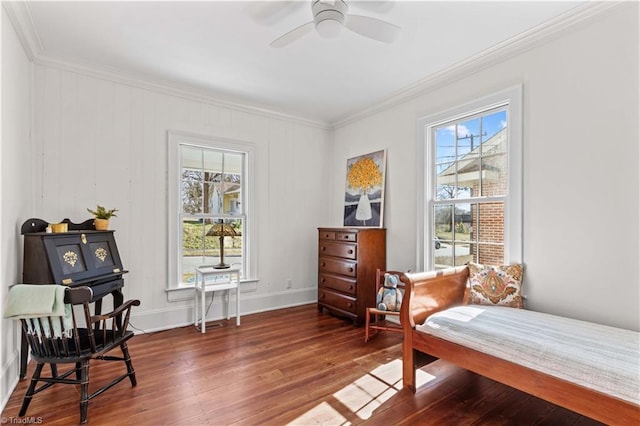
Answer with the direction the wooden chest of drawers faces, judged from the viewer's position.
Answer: facing the viewer and to the left of the viewer

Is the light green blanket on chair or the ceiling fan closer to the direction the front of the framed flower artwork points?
the light green blanket on chair

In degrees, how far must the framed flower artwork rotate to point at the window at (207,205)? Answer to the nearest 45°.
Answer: approximately 45° to its right

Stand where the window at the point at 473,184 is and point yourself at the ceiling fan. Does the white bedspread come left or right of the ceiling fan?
left

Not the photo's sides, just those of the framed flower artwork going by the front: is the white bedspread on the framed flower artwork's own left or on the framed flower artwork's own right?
on the framed flower artwork's own left

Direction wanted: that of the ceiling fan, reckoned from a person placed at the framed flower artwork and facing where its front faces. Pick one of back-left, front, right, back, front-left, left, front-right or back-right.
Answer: front-left

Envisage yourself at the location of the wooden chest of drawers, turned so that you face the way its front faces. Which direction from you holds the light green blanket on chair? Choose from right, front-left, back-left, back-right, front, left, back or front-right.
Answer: front

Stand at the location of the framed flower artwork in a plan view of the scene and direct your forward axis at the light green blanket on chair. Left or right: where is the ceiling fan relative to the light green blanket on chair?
left

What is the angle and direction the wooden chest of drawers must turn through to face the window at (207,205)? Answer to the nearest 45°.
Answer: approximately 45° to its right

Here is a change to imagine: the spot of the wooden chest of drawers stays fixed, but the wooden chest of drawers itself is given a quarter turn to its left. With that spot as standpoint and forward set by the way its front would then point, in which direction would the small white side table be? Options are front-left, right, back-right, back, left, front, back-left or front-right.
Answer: back-right

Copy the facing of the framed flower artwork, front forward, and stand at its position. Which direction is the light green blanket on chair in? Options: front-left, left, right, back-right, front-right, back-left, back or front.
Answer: front

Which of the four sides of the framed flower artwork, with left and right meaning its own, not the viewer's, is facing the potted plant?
front

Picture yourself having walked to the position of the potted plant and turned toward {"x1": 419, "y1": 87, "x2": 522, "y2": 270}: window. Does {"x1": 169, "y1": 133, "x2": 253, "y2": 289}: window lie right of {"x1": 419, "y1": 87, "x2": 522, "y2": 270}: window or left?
left
